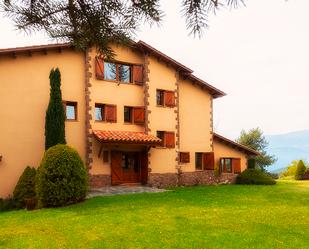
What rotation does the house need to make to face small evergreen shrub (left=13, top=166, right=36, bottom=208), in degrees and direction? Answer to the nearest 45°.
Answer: approximately 90° to its right

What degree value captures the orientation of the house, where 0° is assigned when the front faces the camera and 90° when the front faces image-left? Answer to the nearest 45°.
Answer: approximately 315°

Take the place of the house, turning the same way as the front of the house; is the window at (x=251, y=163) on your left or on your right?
on your left

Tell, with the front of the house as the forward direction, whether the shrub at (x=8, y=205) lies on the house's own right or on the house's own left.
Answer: on the house's own right

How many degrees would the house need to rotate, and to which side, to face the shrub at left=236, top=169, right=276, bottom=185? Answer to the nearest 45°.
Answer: approximately 90° to its left

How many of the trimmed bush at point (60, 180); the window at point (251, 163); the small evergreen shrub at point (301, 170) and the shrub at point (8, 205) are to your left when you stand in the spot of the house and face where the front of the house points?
2

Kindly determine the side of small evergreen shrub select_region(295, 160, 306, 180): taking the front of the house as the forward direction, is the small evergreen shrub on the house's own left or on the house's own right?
on the house's own left

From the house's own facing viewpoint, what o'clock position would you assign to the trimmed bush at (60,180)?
The trimmed bush is roughly at 2 o'clock from the house.
